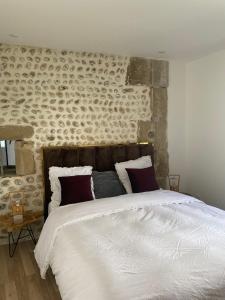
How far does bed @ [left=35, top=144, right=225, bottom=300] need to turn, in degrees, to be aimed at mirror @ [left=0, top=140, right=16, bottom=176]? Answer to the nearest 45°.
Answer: approximately 180°

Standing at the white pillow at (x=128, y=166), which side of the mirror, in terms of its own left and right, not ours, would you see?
left

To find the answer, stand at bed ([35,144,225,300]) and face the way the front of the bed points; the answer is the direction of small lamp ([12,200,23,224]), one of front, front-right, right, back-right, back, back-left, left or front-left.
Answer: back

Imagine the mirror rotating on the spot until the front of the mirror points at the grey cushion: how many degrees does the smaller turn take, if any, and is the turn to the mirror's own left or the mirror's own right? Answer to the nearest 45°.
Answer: approximately 90° to the mirror's own left

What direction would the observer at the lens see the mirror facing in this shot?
facing the viewer

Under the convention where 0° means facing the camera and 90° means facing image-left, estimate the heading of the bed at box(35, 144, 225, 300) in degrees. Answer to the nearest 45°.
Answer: approximately 315°

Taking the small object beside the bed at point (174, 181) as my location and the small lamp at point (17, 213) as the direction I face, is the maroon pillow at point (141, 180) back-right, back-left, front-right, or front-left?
front-left

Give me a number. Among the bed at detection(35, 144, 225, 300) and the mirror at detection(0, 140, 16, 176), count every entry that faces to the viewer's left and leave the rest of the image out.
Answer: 0

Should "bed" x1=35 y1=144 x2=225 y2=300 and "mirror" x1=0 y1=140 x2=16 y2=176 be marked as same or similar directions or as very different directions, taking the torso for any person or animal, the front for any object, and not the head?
same or similar directions

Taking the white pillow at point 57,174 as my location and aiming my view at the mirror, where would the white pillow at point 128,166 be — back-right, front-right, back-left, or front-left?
back-right

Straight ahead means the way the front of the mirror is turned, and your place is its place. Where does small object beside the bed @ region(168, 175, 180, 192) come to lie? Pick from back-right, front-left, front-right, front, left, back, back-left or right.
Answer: left

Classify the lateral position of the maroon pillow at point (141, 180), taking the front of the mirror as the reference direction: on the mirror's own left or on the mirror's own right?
on the mirror's own left
